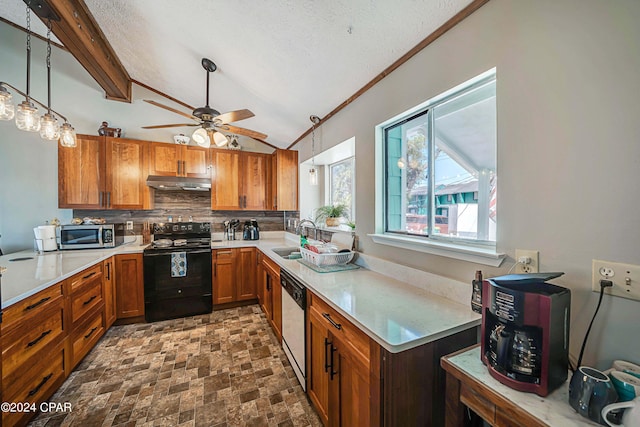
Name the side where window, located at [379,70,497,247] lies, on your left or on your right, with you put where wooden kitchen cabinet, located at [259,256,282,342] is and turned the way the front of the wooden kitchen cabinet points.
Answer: on your left

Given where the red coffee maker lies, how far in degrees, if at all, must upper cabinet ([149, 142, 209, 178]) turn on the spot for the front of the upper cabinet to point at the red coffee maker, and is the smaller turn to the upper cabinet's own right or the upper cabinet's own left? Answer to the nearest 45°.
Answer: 0° — it already faces it

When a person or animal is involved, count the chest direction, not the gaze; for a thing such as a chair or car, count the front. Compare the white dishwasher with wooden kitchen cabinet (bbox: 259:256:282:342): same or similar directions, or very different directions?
same or similar directions

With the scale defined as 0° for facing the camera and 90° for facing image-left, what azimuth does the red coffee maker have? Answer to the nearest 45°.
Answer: approximately 45°

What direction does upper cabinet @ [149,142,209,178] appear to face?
toward the camera

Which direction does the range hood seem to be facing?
toward the camera

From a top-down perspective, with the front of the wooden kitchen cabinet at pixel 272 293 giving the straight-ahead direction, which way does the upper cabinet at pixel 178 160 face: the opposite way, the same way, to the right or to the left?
to the left

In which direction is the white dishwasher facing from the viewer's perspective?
to the viewer's left

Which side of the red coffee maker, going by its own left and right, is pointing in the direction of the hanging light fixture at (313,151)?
right

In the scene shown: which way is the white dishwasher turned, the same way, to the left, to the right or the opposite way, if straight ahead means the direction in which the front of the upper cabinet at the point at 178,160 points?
to the right

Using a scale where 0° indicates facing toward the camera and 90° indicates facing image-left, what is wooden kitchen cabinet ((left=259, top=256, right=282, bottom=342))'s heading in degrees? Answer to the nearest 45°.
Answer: approximately 90°

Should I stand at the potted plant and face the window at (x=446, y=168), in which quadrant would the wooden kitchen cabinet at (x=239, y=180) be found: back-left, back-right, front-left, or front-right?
back-right
